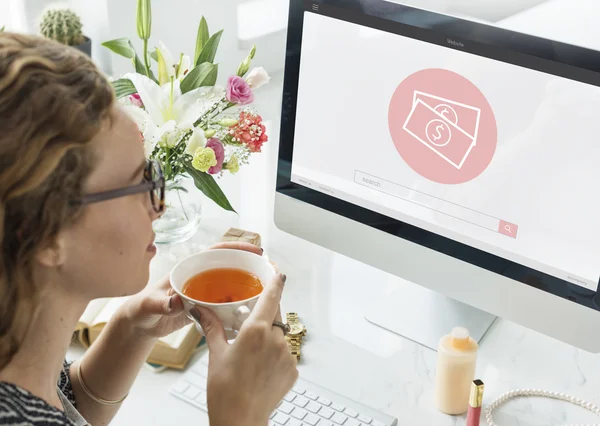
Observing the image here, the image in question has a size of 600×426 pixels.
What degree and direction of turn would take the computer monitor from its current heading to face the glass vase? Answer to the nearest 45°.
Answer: approximately 45° to its right

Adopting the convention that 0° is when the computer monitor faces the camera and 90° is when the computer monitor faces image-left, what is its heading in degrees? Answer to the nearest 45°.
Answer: approximately 45°

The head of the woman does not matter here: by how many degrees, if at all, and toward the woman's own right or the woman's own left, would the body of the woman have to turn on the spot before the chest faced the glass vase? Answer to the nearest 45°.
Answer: approximately 45° to the woman's own left

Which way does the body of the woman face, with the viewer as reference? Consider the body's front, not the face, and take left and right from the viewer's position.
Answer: facing away from the viewer and to the right of the viewer

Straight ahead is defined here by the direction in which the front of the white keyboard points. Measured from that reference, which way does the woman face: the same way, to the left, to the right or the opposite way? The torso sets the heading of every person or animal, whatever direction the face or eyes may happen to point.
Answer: the opposite way
